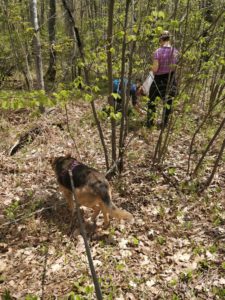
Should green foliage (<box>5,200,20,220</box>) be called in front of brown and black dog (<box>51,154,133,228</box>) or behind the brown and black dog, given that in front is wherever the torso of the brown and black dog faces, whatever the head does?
in front

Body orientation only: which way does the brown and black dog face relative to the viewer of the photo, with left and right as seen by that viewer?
facing away from the viewer and to the left of the viewer
